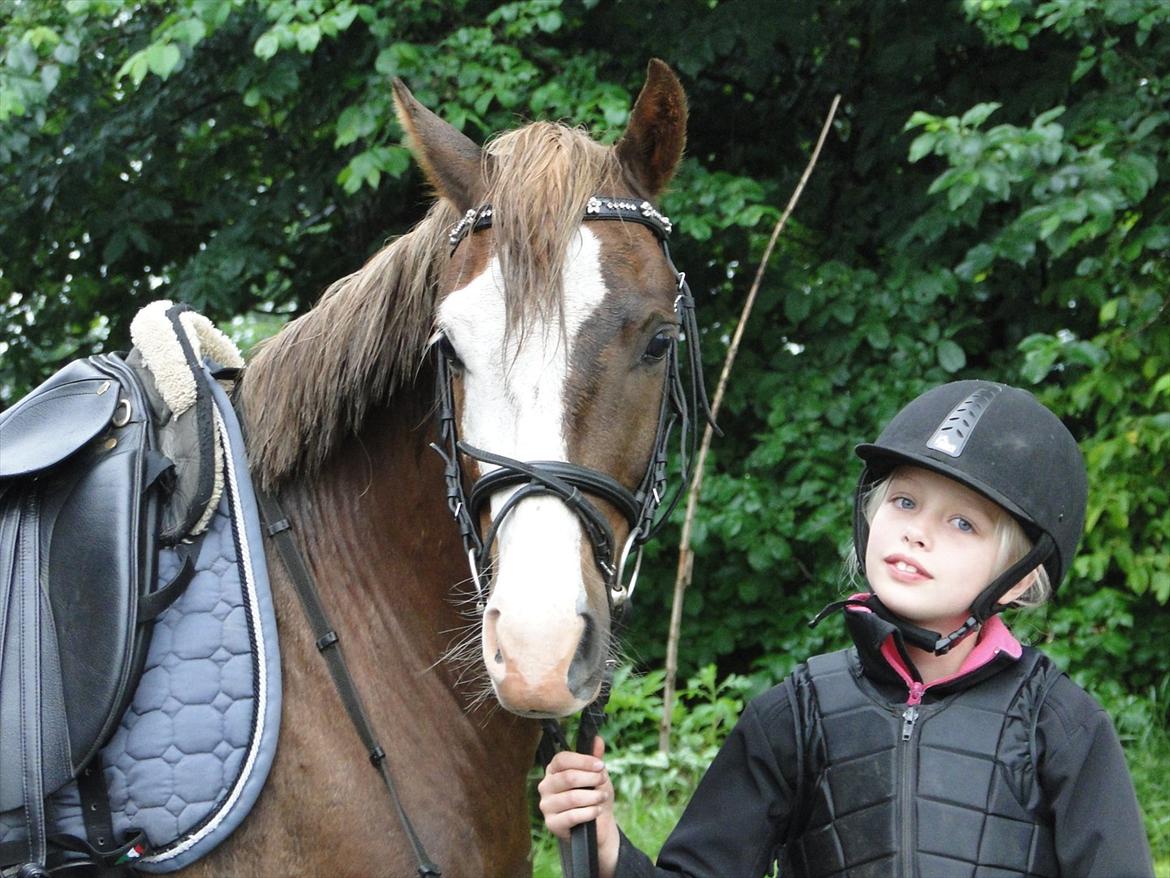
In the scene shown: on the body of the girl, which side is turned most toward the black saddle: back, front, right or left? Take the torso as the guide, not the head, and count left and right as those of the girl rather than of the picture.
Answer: right

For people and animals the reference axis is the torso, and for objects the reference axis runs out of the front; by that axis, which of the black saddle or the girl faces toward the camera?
the girl

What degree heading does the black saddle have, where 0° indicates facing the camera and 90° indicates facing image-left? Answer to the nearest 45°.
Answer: approximately 270°

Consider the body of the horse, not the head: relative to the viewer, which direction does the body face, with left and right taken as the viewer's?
facing the viewer and to the right of the viewer

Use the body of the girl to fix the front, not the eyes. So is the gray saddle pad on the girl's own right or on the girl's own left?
on the girl's own right

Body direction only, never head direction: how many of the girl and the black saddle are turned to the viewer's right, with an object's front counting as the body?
1

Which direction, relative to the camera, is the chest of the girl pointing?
toward the camera
